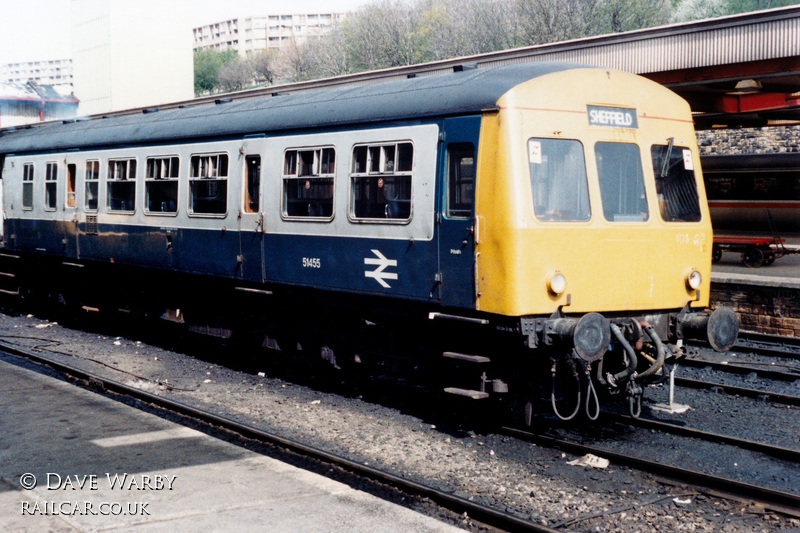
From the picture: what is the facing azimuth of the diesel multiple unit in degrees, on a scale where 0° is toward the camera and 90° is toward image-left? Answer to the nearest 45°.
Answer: approximately 315°

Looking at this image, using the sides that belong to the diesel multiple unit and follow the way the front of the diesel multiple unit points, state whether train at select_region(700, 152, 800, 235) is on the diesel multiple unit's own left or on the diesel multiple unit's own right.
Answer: on the diesel multiple unit's own left
